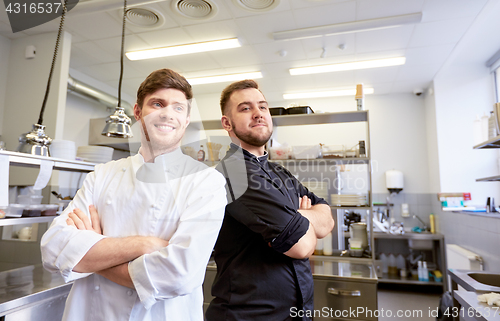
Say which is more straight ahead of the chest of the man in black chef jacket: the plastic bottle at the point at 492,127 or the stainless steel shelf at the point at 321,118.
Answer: the plastic bottle

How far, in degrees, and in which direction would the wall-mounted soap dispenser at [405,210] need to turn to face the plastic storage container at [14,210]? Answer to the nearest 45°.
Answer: approximately 45° to its right

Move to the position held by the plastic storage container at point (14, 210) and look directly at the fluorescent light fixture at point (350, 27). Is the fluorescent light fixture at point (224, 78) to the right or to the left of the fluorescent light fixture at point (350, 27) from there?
left

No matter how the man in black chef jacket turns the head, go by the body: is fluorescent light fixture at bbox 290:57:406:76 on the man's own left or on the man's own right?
on the man's own left

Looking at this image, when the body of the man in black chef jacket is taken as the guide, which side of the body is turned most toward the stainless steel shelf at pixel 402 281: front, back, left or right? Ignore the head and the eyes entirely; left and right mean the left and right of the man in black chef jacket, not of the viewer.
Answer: left

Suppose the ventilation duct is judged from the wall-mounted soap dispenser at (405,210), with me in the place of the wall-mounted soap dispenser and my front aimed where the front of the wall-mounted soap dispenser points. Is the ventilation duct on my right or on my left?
on my right

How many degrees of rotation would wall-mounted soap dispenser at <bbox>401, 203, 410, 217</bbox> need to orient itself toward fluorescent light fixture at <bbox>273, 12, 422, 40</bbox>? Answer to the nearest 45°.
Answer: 0° — it already faces it

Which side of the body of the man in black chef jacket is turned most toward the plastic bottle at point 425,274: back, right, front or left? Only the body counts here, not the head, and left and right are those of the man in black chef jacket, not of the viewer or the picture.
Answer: left
